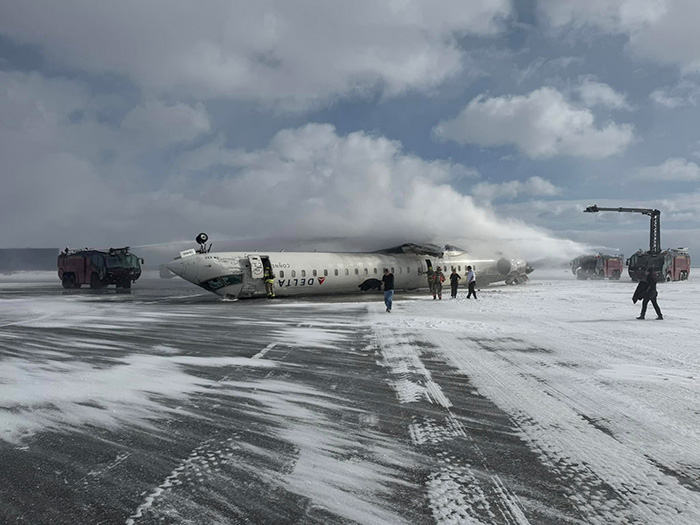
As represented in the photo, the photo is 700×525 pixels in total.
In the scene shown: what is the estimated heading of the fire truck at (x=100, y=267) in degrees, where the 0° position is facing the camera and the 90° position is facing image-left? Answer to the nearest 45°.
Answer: approximately 315°

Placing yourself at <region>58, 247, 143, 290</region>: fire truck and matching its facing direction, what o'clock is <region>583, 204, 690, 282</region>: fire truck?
<region>583, 204, 690, 282</region>: fire truck is roughly at 11 o'clock from <region>58, 247, 143, 290</region>: fire truck.

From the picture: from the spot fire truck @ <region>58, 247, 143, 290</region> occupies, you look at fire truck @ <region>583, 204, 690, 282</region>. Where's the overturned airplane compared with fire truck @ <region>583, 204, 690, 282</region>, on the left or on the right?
right
